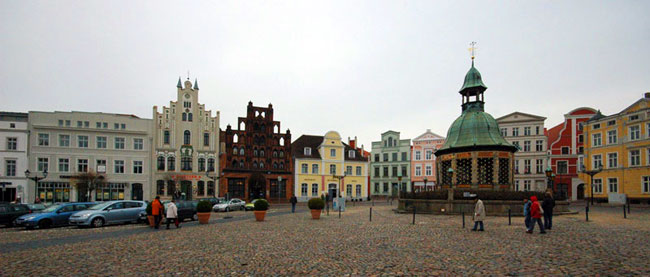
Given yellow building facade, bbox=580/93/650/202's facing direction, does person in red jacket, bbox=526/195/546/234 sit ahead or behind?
ahead

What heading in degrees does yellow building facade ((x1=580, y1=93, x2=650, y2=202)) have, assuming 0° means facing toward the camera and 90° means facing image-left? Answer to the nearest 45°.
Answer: approximately 45°

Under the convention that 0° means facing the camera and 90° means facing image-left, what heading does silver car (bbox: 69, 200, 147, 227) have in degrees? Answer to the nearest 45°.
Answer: approximately 45°

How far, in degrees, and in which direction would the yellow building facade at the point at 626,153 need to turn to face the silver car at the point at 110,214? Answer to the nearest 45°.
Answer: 0° — it already faces it

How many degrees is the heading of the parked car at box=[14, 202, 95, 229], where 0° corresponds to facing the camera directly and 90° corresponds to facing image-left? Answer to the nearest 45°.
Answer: approximately 45°

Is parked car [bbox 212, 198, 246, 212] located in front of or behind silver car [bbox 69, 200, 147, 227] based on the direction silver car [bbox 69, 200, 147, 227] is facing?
behind

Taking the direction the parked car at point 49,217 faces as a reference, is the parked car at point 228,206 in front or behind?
behind
